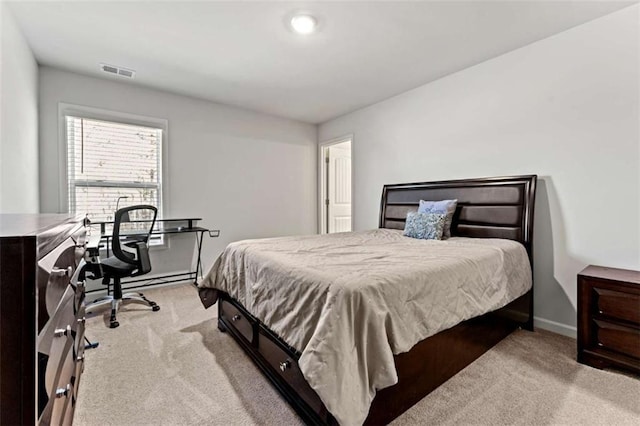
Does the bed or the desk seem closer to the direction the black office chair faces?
the desk

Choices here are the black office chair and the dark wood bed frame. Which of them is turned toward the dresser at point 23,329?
the dark wood bed frame

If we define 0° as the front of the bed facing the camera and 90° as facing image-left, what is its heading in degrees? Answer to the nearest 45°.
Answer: approximately 45°

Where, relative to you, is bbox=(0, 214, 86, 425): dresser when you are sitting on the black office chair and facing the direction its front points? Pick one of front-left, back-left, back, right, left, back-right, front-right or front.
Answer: back-left

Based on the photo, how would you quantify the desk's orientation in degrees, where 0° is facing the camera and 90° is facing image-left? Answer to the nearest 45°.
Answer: approximately 0°

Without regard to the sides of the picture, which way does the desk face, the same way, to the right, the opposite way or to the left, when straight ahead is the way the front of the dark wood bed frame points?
to the left

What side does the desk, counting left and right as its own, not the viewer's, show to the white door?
left

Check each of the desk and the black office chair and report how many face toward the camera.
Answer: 1

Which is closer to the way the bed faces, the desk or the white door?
the desk

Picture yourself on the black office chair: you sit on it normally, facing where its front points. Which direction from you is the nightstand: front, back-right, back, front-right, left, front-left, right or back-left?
back

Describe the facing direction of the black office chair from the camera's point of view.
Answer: facing away from the viewer and to the left of the viewer
